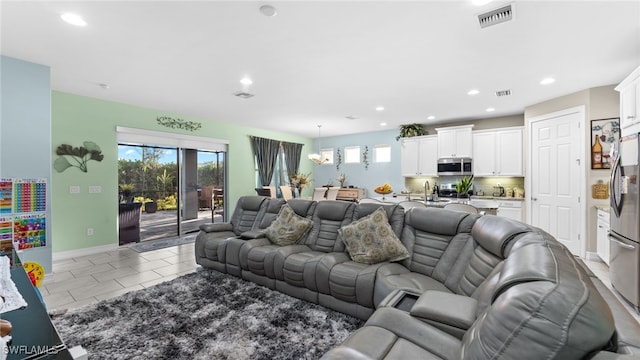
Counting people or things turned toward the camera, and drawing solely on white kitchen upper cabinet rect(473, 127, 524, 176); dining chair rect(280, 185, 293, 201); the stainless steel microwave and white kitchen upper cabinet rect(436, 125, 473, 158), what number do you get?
3

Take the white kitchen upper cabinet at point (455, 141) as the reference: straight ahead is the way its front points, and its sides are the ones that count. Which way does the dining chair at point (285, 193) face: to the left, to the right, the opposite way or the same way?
the opposite way

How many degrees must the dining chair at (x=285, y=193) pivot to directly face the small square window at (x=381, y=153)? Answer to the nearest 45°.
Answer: approximately 45° to its right

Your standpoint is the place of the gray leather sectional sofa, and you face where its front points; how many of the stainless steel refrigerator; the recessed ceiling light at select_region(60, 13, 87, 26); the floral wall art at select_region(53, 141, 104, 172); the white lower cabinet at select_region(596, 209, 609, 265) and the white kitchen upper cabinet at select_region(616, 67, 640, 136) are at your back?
3

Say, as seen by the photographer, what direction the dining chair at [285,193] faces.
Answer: facing away from the viewer and to the right of the viewer

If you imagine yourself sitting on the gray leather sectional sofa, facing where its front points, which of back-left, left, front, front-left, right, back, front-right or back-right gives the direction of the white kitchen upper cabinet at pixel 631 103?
back

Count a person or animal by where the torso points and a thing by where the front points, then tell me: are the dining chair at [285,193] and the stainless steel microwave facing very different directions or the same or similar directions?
very different directions

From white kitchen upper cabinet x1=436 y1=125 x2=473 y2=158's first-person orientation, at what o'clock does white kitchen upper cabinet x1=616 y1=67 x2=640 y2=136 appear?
white kitchen upper cabinet x1=616 y1=67 x2=640 y2=136 is roughly at 11 o'clock from white kitchen upper cabinet x1=436 y1=125 x2=473 y2=158.

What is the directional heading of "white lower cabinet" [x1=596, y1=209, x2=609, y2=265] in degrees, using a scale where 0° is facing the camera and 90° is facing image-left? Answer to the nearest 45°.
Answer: approximately 45°

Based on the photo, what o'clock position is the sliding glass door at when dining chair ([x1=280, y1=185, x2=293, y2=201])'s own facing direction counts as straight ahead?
The sliding glass door is roughly at 7 o'clock from the dining chair.
